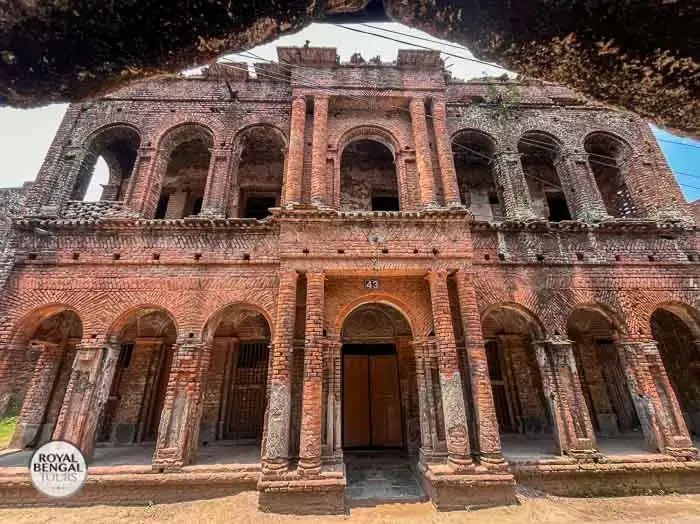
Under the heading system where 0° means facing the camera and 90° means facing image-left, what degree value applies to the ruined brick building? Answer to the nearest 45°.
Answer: approximately 0°
